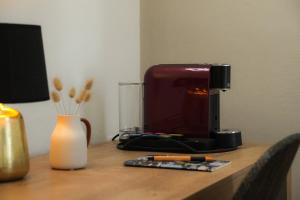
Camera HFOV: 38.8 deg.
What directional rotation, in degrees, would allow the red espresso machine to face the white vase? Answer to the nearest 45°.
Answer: approximately 135° to its right

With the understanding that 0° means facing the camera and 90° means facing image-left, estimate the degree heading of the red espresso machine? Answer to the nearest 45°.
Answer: approximately 270°

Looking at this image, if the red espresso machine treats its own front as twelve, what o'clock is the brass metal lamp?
The brass metal lamp is roughly at 4 o'clock from the red espresso machine.
